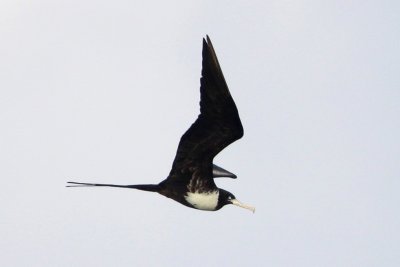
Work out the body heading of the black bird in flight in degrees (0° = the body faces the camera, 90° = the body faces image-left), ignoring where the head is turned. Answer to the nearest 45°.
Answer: approximately 270°
